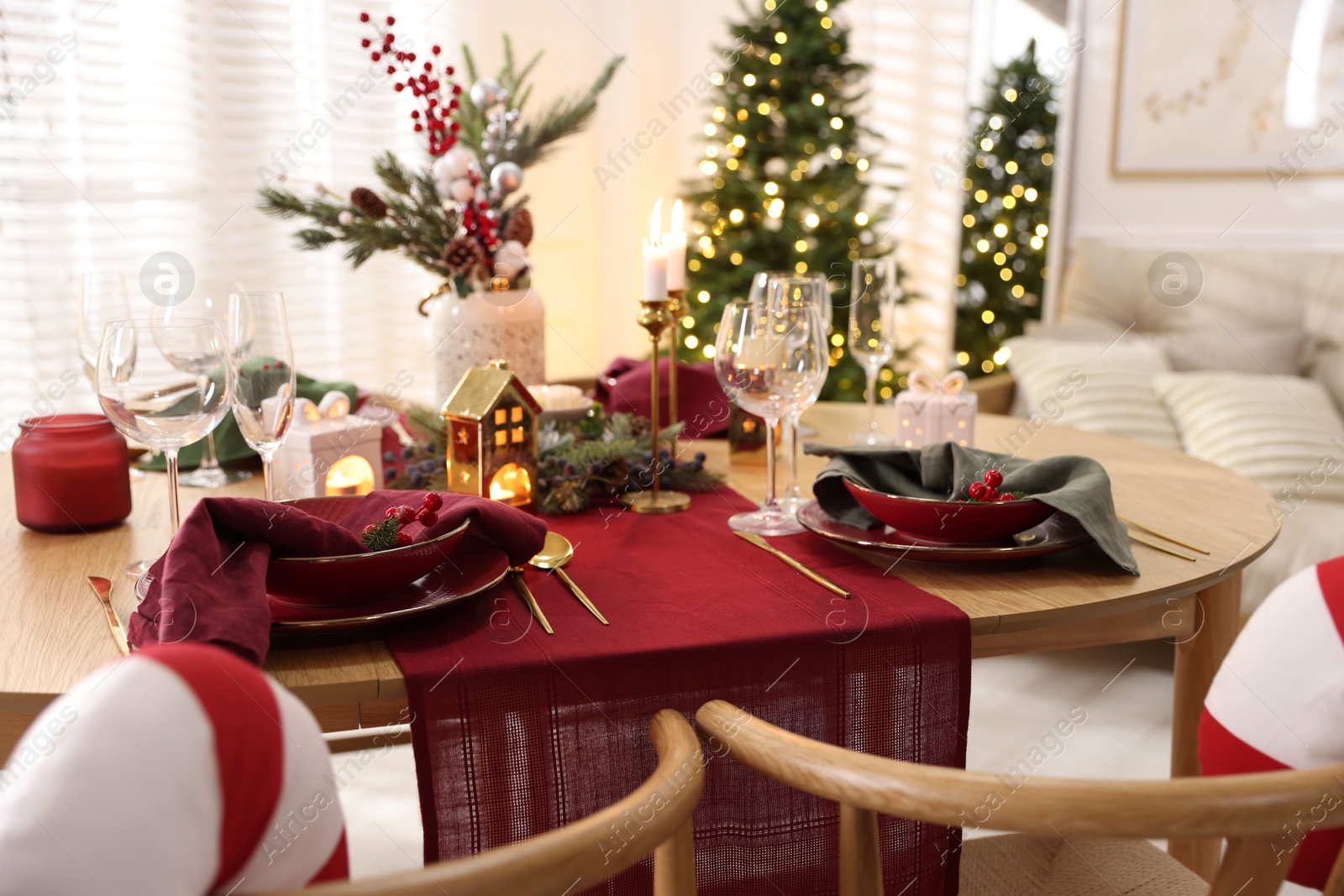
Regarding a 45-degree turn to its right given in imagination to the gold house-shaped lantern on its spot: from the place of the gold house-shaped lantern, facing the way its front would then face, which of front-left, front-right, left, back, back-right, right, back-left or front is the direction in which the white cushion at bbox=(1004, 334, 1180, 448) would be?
back-left

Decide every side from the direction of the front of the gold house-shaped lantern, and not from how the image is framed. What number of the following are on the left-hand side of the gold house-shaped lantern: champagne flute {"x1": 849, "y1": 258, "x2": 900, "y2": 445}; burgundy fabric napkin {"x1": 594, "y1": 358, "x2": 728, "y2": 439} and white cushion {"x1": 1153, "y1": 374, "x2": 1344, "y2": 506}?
3

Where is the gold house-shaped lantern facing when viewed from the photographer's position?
facing the viewer and to the right of the viewer

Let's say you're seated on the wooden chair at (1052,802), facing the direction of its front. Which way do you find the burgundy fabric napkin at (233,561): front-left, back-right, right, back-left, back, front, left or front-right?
front-left

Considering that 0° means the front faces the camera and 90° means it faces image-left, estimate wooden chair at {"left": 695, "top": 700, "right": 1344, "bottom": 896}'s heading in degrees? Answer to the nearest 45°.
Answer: approximately 135°

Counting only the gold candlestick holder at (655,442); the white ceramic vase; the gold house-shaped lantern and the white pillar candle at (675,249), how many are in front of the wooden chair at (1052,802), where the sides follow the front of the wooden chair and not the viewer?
4

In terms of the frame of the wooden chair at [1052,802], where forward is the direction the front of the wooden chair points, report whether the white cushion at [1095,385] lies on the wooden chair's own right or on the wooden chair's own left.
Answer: on the wooden chair's own right

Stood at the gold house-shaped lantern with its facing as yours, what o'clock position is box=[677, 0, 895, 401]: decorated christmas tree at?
The decorated christmas tree is roughly at 8 o'clock from the gold house-shaped lantern.

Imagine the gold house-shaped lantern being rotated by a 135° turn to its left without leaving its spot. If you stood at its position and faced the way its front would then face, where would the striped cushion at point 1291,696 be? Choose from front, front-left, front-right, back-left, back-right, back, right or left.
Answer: back-right

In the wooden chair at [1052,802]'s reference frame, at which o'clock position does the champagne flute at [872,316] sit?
The champagne flute is roughly at 1 o'clock from the wooden chair.

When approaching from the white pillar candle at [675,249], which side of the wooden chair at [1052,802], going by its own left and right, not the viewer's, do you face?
front

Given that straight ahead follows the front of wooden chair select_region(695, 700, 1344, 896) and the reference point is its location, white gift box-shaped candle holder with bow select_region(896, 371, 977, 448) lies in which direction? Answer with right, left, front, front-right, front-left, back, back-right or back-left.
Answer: front-right
